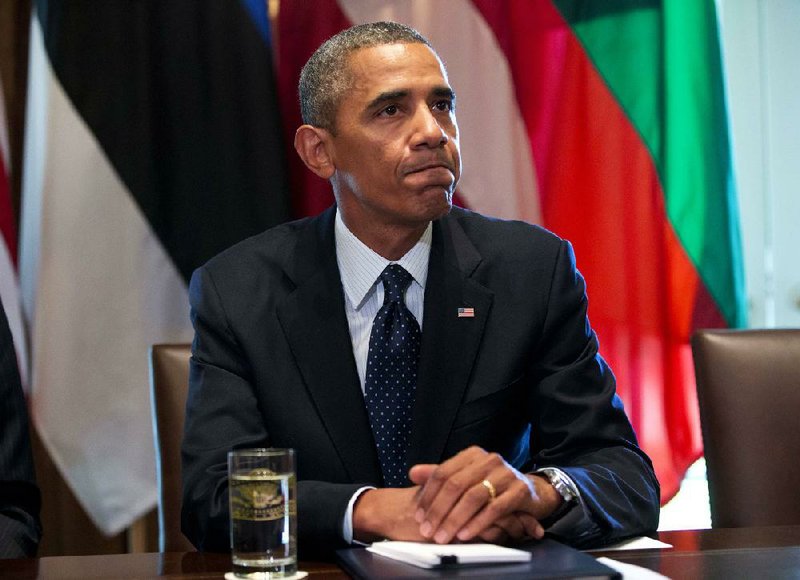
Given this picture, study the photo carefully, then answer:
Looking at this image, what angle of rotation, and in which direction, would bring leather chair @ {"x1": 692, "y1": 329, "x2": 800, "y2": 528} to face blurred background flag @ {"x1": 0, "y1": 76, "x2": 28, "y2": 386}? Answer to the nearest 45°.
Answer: approximately 90° to its right

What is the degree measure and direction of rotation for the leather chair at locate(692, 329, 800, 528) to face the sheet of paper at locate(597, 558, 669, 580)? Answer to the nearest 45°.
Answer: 0° — it already faces it

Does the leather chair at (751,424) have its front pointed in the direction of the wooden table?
yes

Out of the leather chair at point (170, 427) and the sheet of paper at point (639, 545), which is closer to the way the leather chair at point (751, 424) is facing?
the sheet of paper

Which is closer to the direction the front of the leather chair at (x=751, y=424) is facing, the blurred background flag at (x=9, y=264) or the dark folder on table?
the dark folder on table

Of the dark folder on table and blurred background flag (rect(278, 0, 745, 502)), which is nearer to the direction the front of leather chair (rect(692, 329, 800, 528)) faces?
the dark folder on table

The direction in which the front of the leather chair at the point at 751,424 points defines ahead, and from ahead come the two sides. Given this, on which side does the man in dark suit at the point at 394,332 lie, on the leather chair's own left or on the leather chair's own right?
on the leather chair's own right

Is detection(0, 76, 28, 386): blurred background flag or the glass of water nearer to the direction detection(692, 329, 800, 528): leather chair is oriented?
the glass of water

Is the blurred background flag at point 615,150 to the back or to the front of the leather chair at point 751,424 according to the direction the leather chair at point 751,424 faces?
to the back

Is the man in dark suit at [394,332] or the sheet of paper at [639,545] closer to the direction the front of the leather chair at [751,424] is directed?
the sheet of paper

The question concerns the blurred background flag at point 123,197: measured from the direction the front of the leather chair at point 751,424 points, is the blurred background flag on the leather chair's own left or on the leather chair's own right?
on the leather chair's own right

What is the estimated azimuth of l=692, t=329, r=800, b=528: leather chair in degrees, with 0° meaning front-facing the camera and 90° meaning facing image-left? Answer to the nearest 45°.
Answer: approximately 0°
